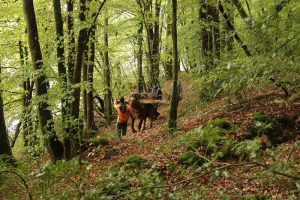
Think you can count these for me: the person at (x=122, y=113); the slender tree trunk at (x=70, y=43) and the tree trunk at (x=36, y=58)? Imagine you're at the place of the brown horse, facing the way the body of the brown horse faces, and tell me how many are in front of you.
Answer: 3

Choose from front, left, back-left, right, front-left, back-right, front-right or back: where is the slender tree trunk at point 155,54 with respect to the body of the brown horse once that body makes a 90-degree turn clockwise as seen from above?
front-right

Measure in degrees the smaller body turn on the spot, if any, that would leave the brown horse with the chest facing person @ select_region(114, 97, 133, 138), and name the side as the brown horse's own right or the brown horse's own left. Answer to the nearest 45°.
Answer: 0° — it already faces them

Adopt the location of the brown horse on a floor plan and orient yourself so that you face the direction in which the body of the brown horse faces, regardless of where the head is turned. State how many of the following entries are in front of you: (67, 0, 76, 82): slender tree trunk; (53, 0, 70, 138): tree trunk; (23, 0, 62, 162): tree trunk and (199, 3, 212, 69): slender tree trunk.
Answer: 3

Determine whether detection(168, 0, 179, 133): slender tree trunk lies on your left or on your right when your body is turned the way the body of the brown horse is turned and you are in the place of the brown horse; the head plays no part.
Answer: on your left

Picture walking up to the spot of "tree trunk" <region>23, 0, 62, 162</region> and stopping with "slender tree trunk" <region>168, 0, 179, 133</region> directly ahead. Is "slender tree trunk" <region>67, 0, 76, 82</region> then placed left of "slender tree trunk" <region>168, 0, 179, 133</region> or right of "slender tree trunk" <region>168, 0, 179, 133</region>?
left
